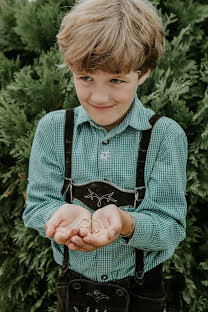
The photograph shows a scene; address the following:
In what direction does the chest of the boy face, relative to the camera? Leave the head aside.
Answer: toward the camera
